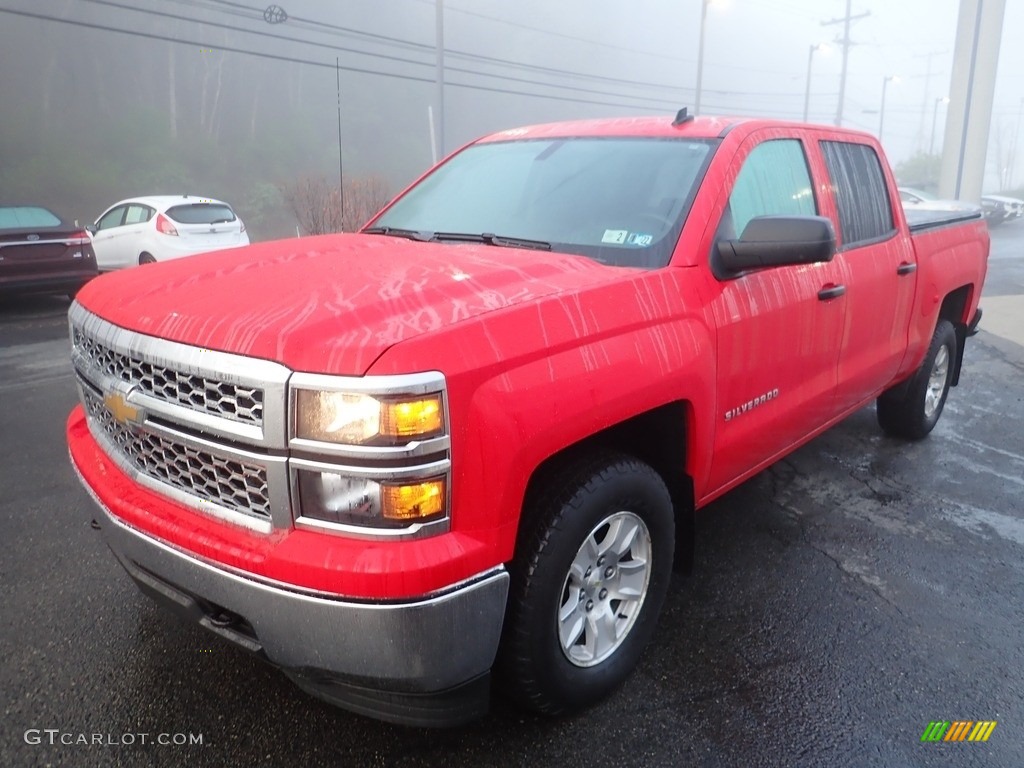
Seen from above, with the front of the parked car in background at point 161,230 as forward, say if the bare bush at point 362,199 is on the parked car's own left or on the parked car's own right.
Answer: on the parked car's own right

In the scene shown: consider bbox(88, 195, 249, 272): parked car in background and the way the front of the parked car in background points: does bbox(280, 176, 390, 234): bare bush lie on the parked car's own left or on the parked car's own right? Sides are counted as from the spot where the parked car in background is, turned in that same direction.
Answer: on the parked car's own right

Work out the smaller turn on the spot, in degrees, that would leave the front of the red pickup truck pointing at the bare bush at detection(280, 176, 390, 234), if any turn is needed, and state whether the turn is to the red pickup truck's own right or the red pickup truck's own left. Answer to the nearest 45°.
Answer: approximately 135° to the red pickup truck's own right

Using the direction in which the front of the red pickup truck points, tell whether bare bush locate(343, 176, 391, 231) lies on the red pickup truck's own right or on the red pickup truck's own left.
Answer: on the red pickup truck's own right

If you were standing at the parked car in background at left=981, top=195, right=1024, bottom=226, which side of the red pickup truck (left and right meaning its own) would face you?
back

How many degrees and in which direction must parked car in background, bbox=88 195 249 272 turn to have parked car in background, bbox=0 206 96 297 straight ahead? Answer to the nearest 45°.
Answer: approximately 90° to its left

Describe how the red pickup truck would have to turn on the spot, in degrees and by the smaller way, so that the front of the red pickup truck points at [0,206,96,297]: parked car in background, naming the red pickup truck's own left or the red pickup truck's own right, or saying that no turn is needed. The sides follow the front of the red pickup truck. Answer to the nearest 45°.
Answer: approximately 90° to the red pickup truck's own right

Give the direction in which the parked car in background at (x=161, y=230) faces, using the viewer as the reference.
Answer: facing away from the viewer and to the left of the viewer
